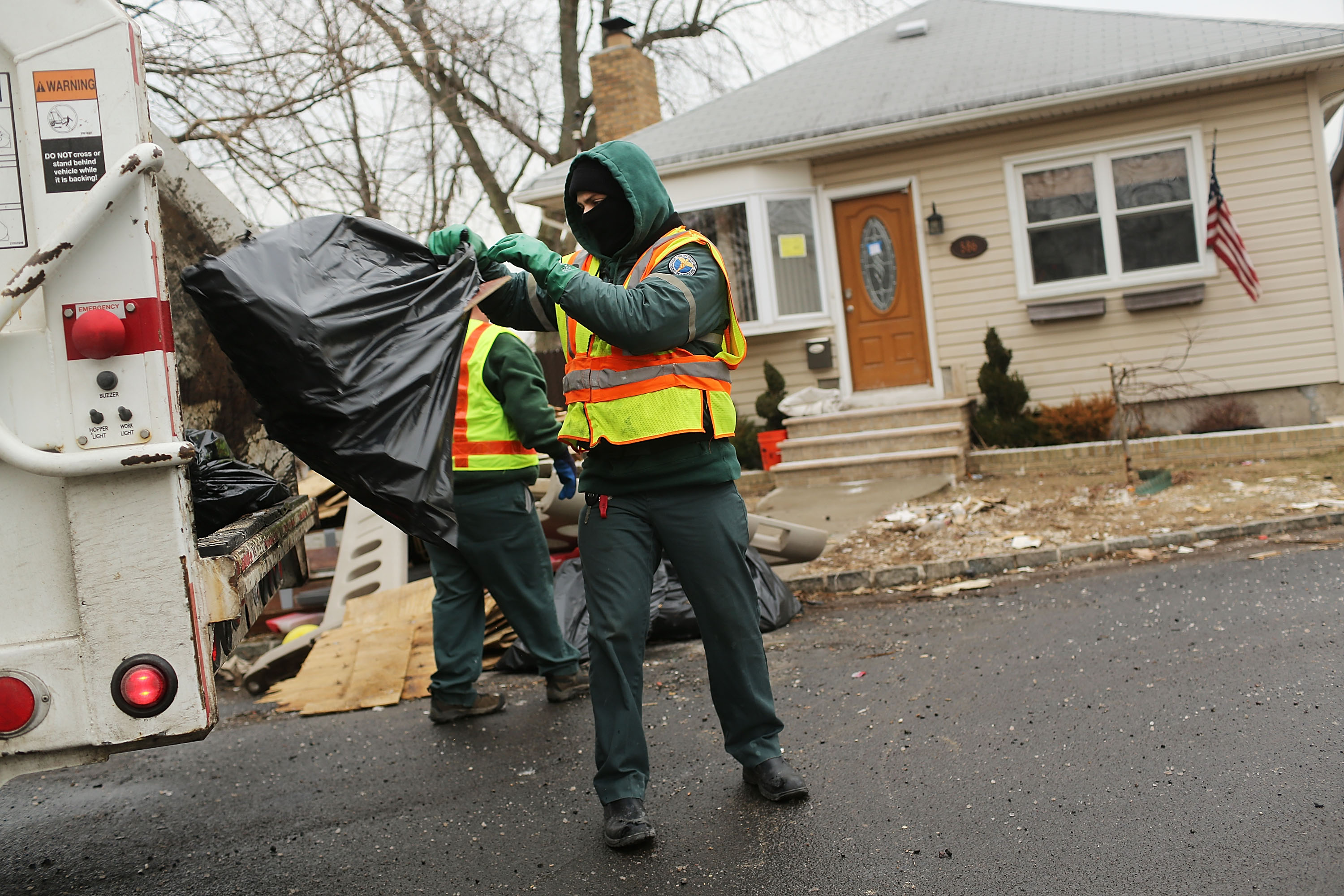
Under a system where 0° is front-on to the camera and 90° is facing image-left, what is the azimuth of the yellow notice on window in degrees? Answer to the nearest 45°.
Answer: approximately 0°

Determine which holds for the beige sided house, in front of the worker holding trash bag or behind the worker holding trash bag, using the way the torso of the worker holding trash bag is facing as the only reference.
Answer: behind

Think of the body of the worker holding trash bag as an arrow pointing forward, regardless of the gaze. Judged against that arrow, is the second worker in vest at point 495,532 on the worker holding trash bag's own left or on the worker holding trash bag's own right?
on the worker holding trash bag's own right

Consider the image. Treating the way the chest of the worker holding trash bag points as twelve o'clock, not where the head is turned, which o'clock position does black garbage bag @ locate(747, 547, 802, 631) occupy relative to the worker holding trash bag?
The black garbage bag is roughly at 5 o'clock from the worker holding trash bag.

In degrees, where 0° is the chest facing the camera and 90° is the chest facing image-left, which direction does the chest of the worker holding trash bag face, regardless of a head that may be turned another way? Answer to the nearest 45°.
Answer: approximately 45°

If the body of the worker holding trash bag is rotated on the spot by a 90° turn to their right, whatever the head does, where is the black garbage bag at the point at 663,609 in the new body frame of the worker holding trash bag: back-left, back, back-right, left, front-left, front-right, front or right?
front-right

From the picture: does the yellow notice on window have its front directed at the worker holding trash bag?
yes

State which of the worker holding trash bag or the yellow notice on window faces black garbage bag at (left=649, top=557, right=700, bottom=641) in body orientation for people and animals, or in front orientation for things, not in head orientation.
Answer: the yellow notice on window
